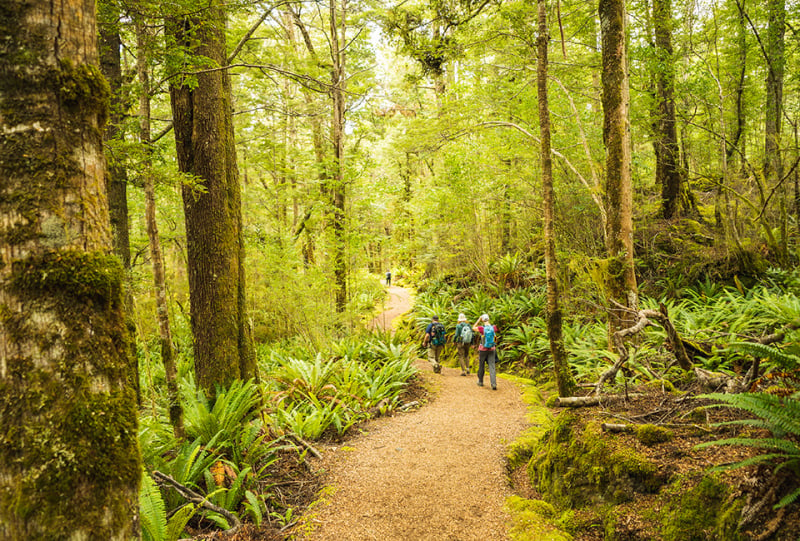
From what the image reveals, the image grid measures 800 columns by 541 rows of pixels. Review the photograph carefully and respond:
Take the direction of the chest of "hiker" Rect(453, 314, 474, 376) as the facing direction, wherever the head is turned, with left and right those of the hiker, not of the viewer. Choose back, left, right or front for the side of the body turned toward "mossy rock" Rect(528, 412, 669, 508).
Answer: back

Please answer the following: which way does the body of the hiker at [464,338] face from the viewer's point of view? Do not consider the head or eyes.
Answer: away from the camera

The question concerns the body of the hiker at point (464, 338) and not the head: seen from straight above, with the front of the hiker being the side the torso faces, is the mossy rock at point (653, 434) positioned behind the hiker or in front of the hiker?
behind

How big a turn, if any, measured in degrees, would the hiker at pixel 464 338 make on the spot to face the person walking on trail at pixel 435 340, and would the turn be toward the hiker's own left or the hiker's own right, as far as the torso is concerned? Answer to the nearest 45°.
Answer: approximately 45° to the hiker's own left

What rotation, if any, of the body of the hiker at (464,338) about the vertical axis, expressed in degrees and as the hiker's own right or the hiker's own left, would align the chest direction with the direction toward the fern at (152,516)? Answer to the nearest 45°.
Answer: approximately 180°

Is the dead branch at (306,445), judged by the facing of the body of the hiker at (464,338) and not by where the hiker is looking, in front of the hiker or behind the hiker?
behind

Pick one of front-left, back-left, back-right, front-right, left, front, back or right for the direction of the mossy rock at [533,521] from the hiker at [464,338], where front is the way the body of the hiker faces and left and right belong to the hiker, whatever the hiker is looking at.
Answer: back

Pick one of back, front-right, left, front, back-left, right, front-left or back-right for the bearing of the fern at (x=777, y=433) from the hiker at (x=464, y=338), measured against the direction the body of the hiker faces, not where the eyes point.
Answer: back
